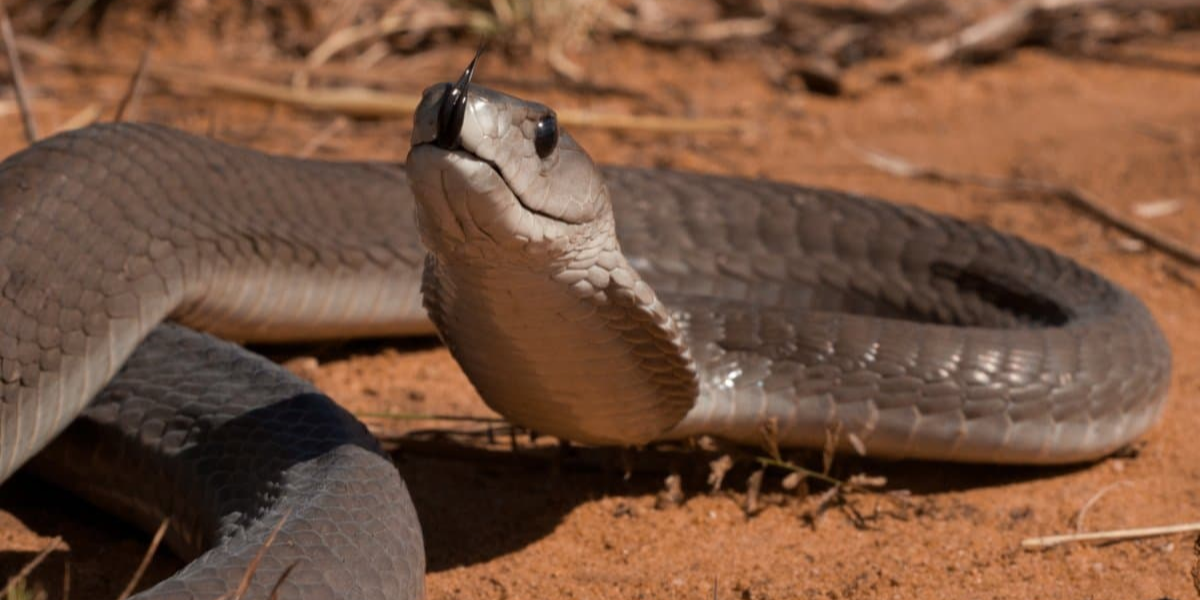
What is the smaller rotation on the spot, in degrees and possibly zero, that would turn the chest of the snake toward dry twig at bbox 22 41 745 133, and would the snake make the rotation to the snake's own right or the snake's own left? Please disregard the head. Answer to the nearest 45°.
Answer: approximately 135° to the snake's own right

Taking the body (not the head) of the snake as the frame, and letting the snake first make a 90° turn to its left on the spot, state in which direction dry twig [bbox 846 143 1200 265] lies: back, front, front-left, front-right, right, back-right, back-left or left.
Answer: left

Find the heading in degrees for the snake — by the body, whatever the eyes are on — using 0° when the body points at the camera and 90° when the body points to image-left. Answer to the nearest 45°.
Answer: approximately 45°
